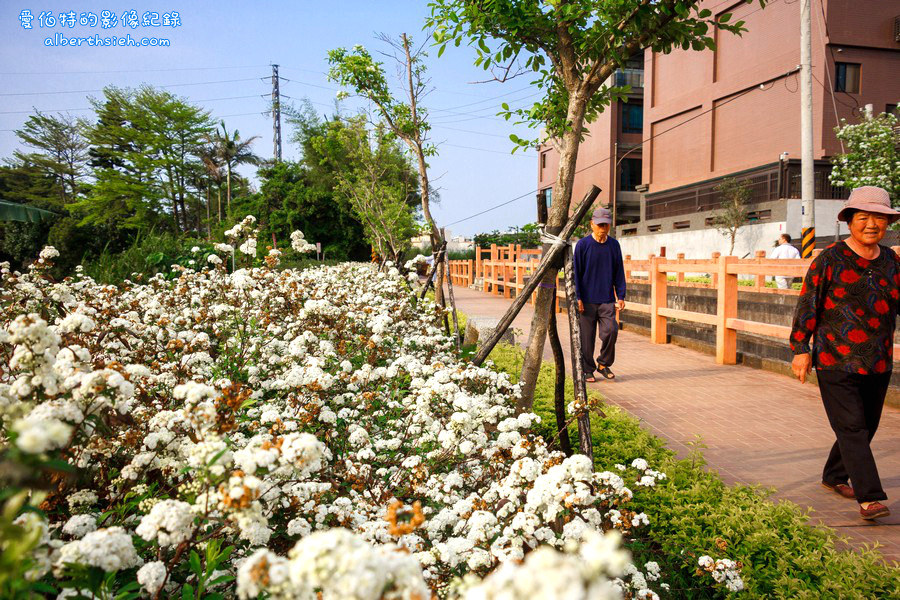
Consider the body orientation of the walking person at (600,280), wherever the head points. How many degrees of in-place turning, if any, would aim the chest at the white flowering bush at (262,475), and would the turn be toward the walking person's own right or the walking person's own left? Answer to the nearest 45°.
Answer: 0° — they already face it

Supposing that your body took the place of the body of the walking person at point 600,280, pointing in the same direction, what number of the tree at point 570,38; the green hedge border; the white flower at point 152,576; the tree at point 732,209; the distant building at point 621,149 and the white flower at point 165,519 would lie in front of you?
4

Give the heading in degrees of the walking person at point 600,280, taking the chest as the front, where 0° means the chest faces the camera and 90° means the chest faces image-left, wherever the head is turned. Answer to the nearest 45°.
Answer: approximately 0°

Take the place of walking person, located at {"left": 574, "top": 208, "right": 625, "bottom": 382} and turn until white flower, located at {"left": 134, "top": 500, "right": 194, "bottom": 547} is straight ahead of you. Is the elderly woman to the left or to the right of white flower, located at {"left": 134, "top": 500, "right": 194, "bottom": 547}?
left

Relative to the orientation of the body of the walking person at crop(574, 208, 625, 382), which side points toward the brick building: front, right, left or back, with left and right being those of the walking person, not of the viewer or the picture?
back

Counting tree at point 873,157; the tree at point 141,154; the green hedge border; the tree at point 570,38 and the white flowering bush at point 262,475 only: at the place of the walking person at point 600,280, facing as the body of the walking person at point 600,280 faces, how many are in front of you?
3

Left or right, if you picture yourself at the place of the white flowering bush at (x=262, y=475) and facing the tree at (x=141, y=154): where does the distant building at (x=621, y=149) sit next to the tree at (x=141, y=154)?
right

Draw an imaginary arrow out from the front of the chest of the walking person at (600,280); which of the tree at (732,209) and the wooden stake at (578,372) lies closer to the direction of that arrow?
the wooden stake

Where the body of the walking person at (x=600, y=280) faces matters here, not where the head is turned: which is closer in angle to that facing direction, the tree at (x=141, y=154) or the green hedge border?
the green hedge border
